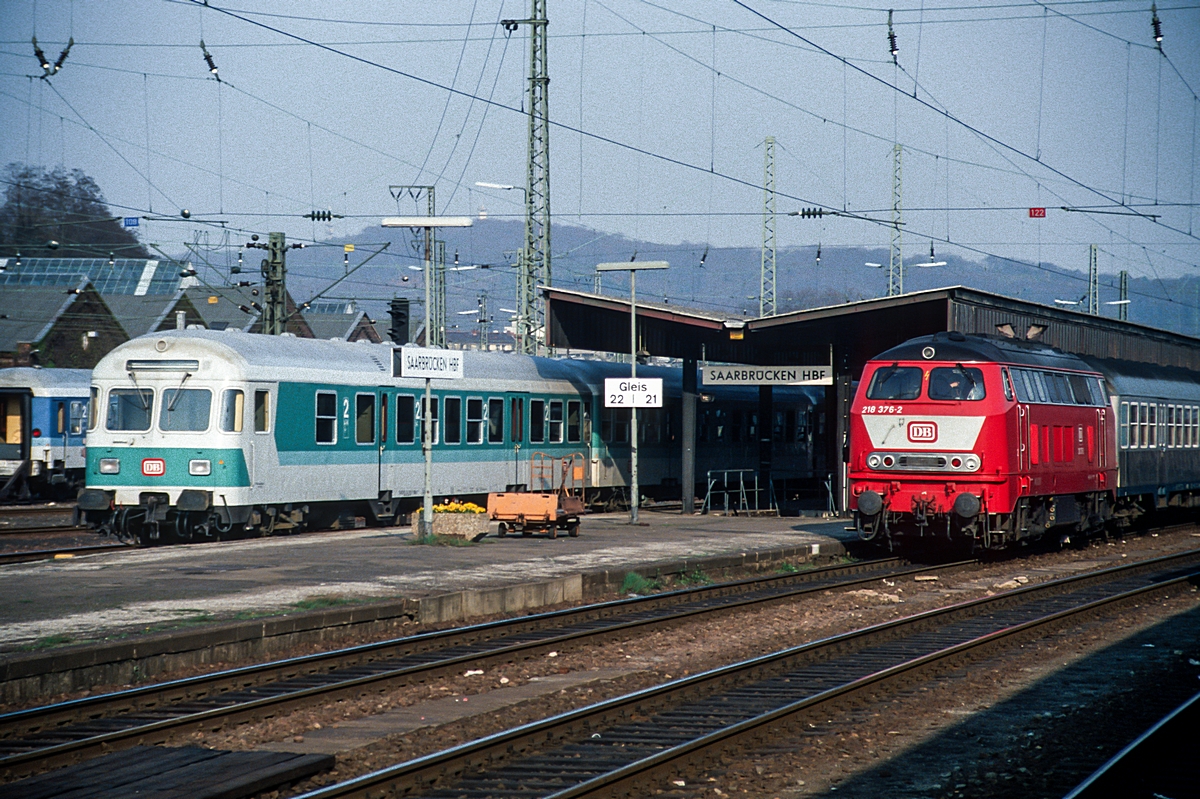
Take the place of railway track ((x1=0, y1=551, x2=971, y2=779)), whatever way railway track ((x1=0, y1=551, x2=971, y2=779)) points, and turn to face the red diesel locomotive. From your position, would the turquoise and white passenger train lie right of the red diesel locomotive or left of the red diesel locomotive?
left

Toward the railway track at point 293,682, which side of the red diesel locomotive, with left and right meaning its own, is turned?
front

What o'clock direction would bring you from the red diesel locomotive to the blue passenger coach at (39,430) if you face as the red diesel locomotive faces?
The blue passenger coach is roughly at 2 o'clock from the red diesel locomotive.

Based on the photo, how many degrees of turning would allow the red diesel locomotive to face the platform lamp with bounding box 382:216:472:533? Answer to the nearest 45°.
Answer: approximately 45° to its right

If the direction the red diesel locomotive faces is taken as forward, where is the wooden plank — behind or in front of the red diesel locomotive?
in front

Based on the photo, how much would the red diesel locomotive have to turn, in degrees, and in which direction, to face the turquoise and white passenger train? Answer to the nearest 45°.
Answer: approximately 45° to its right

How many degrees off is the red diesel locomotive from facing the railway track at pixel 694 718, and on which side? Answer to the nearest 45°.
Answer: approximately 45° to its left

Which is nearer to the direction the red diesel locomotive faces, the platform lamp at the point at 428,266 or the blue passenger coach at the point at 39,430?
the platform lamp

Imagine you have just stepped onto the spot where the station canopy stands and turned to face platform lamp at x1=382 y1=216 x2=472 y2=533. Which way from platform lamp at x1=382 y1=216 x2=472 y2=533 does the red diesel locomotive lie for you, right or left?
left

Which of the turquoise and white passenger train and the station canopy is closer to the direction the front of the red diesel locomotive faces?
the turquoise and white passenger train

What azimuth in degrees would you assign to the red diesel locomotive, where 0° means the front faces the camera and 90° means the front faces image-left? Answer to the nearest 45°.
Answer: approximately 45°

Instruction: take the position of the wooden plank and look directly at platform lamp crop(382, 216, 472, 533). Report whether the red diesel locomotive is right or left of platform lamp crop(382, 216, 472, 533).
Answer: right

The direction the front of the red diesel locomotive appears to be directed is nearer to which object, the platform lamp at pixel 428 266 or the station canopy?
the platform lamp
